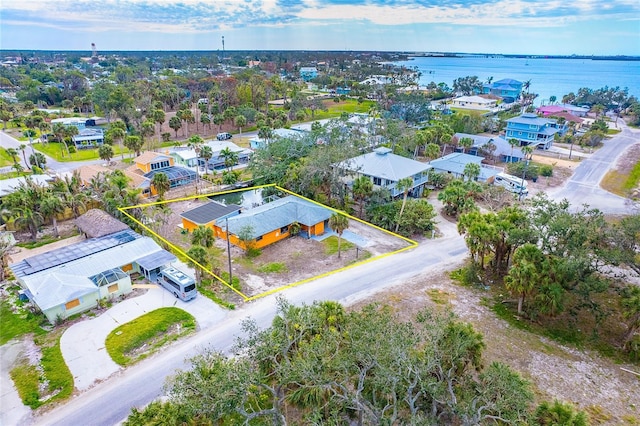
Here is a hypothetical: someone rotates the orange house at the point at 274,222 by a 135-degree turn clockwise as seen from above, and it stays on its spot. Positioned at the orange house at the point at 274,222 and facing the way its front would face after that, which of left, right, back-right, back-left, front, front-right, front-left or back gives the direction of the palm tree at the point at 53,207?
front

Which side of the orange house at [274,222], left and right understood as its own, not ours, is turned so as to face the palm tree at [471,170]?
left

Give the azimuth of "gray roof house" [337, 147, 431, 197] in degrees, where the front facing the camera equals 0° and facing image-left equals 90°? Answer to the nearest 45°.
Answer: approximately 315°

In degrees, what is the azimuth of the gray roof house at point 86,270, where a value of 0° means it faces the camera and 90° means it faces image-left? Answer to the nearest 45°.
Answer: approximately 315°

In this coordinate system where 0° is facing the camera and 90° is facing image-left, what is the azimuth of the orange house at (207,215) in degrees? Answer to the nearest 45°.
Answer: approximately 315°

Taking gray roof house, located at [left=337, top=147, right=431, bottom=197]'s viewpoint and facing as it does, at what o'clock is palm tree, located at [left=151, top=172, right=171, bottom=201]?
The palm tree is roughly at 4 o'clock from the gray roof house.

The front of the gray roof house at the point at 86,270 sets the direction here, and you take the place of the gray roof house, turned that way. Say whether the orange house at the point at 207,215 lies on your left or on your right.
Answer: on your left
